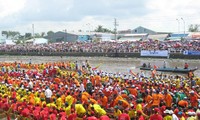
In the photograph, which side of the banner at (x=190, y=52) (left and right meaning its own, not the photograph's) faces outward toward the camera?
front

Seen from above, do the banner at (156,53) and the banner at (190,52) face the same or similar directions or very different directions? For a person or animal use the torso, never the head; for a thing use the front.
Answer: same or similar directions

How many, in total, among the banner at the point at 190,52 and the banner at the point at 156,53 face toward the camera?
2

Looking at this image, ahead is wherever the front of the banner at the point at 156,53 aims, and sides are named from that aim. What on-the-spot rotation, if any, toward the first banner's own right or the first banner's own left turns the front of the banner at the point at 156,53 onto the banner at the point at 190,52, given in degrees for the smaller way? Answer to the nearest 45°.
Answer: approximately 90° to the first banner's own left

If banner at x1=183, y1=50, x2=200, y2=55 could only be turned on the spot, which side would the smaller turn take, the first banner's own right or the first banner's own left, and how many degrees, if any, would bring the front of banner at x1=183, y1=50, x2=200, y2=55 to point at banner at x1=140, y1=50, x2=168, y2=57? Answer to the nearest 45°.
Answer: approximately 90° to the first banner's own right
